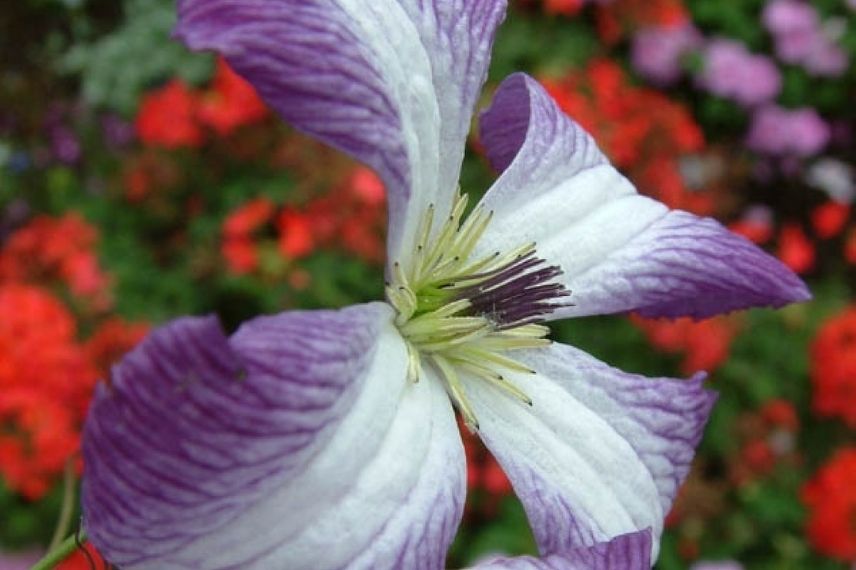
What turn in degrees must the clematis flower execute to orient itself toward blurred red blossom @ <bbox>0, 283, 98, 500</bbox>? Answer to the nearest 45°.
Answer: approximately 180°

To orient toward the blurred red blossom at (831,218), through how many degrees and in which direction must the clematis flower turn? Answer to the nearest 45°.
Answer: approximately 135° to its left

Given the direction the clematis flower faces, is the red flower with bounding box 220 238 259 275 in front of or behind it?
behind

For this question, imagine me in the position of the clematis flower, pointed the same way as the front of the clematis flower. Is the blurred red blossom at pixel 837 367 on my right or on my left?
on my left

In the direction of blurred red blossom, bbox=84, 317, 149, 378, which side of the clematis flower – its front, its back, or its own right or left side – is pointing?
back

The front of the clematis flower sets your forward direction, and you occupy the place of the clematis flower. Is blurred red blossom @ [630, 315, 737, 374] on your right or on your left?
on your left

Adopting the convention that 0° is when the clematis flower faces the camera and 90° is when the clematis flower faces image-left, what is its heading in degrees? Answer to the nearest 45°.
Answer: approximately 315°

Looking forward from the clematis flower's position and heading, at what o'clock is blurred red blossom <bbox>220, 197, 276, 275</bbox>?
The blurred red blossom is roughly at 7 o'clock from the clematis flower.
